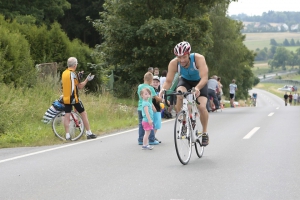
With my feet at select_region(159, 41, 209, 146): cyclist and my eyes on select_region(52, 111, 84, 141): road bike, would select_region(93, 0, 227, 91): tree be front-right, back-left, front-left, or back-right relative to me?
front-right

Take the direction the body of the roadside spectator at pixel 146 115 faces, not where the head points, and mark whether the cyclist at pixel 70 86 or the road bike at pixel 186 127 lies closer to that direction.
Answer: the road bike

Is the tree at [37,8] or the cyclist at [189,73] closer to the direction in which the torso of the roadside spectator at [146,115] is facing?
the cyclist

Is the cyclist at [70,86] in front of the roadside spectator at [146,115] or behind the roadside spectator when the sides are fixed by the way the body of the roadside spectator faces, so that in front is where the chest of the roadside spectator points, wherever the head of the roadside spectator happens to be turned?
behind

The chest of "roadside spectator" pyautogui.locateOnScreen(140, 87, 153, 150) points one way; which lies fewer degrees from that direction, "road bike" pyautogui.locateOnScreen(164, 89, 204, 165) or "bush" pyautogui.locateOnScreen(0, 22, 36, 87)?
the road bike

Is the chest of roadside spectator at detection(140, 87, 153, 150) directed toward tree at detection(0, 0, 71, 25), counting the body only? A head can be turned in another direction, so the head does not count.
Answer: no
